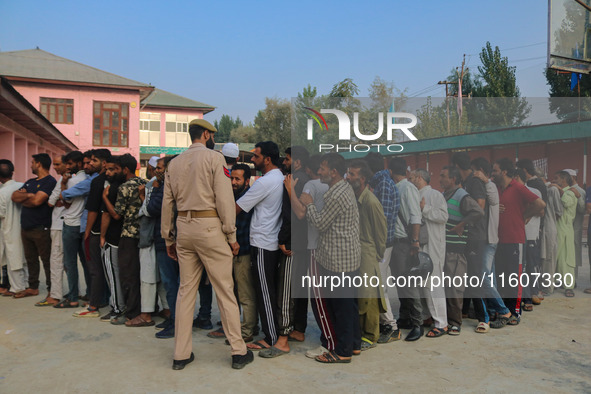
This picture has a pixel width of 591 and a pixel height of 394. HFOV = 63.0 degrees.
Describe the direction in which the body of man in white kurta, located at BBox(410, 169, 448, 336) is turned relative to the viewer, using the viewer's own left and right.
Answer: facing to the left of the viewer

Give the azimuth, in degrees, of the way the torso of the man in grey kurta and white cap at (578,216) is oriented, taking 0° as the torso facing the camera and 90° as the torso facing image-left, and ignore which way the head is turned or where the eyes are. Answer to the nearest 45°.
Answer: approximately 90°

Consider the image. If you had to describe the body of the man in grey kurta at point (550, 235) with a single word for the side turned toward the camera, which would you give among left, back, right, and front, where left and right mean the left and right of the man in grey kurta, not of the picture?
left

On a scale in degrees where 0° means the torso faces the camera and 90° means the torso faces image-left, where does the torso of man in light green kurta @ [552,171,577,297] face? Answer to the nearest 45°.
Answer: approximately 90°

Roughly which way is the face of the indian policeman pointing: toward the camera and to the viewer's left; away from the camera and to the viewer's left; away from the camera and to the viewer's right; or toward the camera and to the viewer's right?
away from the camera and to the viewer's right

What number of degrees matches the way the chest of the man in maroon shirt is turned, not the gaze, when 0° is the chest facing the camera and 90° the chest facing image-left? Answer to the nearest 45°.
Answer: approximately 45°

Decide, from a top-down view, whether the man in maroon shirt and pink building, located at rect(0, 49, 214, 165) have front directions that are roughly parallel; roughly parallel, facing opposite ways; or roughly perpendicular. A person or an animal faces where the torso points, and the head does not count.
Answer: roughly perpendicular
